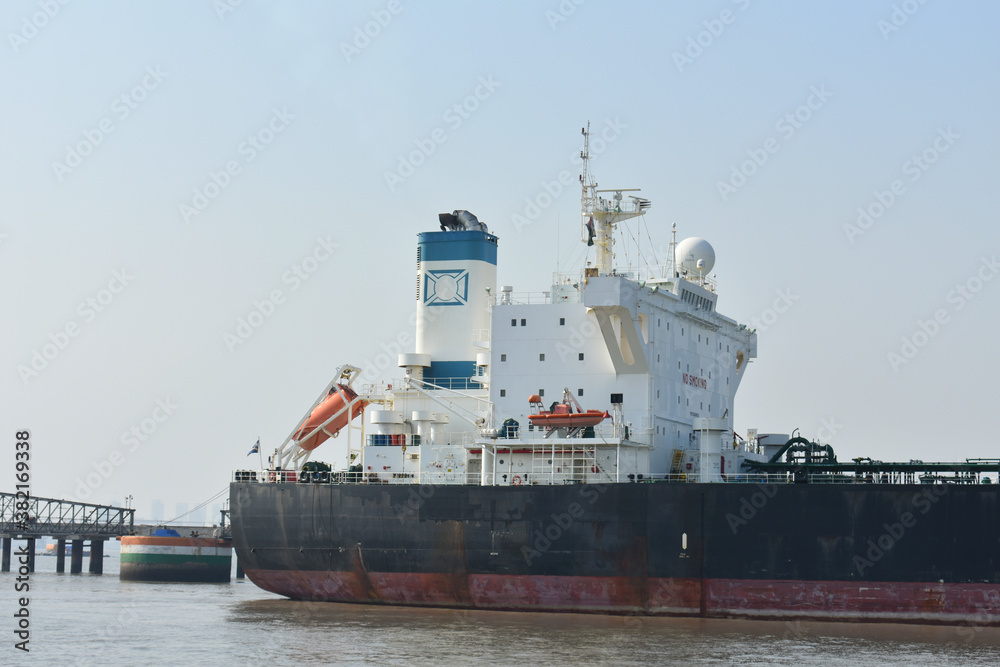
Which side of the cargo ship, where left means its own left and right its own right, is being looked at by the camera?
right
